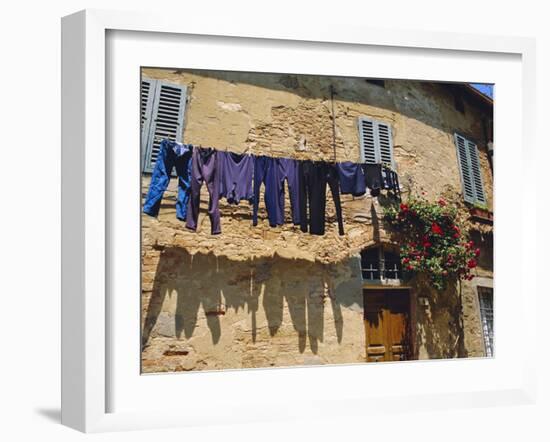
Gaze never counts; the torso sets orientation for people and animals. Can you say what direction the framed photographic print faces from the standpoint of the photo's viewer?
facing the viewer and to the right of the viewer
